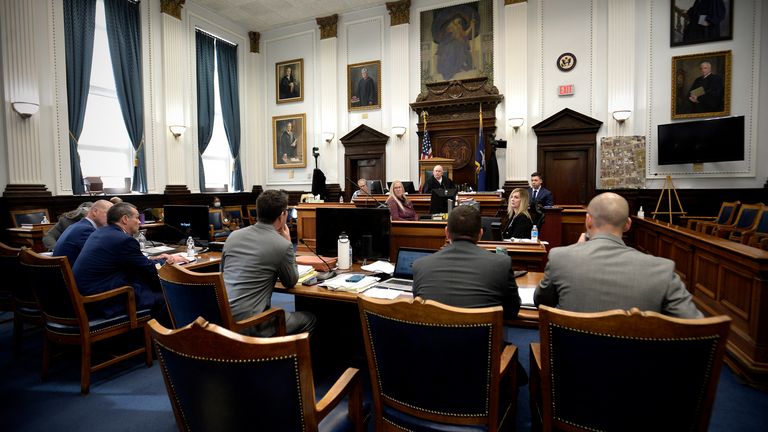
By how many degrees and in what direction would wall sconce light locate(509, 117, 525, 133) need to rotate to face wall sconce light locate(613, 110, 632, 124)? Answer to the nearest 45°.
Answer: approximately 90° to its left

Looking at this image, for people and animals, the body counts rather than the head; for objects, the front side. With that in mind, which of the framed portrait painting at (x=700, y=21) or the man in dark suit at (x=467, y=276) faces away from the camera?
the man in dark suit

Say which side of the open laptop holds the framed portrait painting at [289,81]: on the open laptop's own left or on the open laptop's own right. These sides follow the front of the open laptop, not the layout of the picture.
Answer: on the open laptop's own right

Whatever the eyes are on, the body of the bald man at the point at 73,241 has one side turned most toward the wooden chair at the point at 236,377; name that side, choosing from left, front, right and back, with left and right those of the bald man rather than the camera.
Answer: right

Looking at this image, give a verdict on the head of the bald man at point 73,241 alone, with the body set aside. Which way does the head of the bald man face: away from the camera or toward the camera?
away from the camera

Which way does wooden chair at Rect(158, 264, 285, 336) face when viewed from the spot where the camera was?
facing away from the viewer and to the right of the viewer

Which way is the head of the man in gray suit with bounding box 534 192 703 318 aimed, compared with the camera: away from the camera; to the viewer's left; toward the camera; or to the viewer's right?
away from the camera

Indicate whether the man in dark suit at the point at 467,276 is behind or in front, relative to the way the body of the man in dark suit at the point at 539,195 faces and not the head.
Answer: in front

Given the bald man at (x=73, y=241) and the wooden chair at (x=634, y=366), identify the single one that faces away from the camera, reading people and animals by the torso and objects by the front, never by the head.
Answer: the wooden chair

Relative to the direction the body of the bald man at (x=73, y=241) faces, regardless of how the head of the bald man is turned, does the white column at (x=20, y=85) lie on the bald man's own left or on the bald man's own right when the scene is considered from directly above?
on the bald man's own left

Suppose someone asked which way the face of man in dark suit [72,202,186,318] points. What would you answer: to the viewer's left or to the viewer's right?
to the viewer's right

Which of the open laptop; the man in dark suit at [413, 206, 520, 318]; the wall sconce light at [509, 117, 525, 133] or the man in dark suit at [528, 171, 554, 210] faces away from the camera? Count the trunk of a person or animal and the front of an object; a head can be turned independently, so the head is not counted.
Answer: the man in dark suit at [413, 206, 520, 318]

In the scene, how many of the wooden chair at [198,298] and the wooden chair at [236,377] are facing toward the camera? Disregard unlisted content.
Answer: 0
